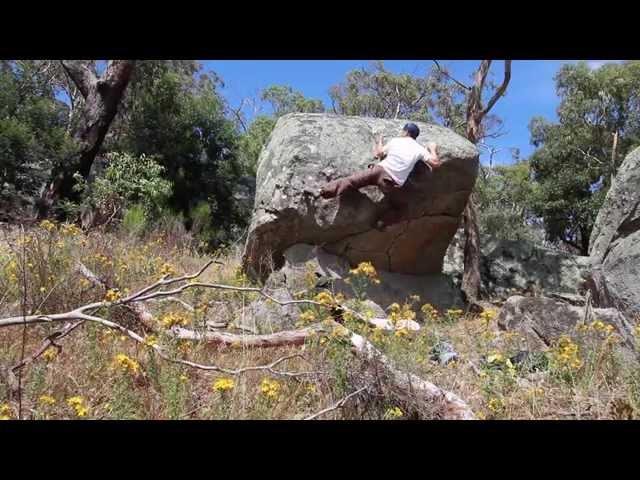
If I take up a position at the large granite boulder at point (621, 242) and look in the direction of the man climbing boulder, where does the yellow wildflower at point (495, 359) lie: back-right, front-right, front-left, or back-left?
front-left

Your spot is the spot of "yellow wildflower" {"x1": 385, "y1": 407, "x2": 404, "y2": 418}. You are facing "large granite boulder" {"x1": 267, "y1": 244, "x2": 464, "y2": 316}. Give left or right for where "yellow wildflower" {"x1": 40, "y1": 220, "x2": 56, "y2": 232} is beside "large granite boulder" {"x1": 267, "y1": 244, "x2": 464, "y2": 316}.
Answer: left

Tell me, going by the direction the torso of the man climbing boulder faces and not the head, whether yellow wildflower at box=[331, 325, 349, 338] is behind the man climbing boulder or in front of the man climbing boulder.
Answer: behind

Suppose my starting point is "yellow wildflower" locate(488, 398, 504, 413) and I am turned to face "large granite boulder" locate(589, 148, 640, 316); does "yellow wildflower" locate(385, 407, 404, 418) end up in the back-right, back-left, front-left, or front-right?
back-left

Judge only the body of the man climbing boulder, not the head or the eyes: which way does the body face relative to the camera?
away from the camera

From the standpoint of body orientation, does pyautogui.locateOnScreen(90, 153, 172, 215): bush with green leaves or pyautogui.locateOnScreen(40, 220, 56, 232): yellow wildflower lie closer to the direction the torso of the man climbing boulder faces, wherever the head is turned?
the bush with green leaves

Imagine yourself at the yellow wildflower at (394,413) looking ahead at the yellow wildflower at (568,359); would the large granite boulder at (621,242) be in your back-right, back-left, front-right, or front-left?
front-left

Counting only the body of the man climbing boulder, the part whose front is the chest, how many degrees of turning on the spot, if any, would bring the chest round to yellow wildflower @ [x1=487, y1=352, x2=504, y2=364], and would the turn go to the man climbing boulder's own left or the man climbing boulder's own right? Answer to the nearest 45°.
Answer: approximately 180°

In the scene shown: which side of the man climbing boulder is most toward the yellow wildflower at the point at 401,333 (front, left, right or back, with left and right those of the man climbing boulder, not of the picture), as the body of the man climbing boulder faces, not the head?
back

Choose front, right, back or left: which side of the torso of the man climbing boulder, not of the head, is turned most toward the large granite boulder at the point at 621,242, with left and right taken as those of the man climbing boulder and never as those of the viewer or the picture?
right

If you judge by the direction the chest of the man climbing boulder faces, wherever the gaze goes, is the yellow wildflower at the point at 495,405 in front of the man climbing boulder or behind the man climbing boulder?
behind

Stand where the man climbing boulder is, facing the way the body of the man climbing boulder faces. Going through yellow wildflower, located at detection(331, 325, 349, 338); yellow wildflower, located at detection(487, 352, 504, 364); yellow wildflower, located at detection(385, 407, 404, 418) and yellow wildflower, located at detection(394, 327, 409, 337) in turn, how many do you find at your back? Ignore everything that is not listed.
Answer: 4

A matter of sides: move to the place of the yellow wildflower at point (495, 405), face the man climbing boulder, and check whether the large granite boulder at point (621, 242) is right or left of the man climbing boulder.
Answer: right

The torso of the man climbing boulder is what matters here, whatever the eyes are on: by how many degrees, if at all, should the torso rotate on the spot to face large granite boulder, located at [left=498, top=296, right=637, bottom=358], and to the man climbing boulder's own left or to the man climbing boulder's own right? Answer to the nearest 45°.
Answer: approximately 135° to the man climbing boulder's own right

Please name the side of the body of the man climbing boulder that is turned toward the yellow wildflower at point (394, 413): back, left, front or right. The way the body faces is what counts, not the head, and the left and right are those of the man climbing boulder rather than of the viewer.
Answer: back
